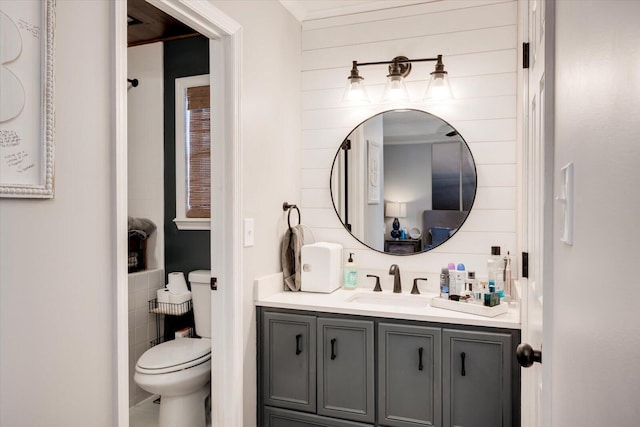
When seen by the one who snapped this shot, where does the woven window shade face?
facing the viewer

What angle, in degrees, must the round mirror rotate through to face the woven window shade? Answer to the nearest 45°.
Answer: approximately 90° to its right

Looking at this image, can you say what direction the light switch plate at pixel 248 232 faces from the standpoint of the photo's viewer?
facing the viewer and to the right of the viewer

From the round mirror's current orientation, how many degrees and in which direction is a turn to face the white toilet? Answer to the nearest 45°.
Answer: approximately 45° to its right

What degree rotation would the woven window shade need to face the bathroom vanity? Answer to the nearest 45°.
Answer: approximately 45° to its left

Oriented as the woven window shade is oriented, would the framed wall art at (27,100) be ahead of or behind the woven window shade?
ahead

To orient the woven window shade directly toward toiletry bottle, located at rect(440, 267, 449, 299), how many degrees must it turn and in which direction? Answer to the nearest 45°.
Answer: approximately 45° to its left

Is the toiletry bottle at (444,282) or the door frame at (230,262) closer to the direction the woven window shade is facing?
the door frame

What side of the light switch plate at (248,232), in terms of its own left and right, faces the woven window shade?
back

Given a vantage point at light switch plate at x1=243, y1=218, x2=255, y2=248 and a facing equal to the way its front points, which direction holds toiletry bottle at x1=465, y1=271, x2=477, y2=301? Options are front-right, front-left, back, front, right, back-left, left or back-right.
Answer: front-left

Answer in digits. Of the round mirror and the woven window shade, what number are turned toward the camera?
2

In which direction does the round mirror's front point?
toward the camera

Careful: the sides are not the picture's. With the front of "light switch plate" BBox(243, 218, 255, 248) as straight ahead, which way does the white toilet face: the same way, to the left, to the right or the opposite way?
to the right
